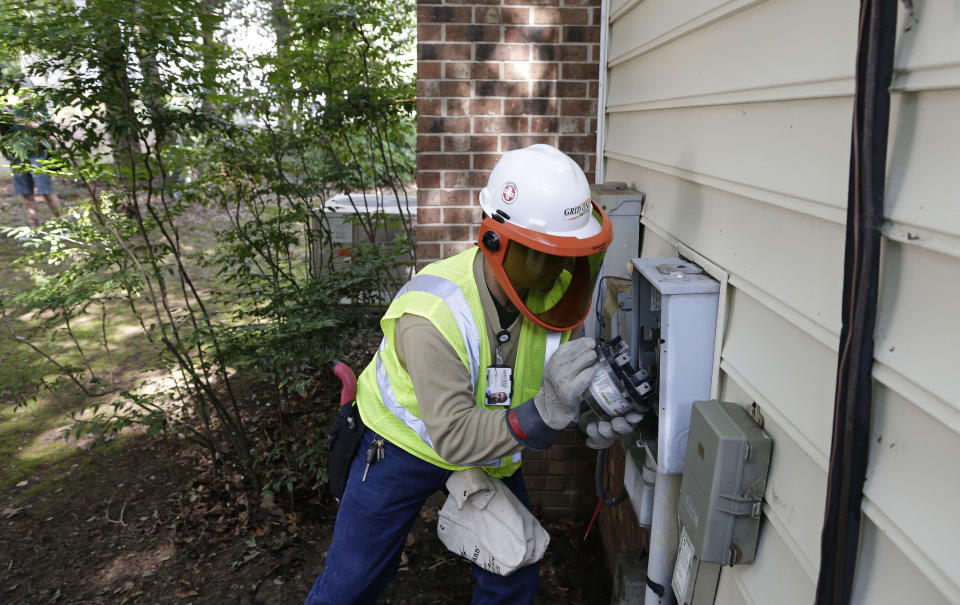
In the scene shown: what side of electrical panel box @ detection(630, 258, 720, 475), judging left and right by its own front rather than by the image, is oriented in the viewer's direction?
left

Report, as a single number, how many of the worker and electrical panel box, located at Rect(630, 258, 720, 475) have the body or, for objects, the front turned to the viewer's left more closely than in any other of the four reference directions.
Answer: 1

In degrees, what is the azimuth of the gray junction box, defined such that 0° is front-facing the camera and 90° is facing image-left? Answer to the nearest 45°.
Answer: approximately 45°

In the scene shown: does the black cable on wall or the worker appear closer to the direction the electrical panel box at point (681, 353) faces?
the worker

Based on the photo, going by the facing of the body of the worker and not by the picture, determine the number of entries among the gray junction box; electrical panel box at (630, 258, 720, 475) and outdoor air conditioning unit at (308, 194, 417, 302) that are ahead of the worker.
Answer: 2

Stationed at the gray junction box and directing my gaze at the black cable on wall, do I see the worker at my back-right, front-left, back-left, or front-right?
back-right

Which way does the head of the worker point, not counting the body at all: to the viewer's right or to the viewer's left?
to the viewer's right

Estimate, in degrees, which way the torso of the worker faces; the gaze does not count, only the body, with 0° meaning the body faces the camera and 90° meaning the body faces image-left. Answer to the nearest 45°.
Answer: approximately 315°

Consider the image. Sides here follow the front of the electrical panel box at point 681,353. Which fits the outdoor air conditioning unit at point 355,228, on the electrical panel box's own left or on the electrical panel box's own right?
on the electrical panel box's own right
